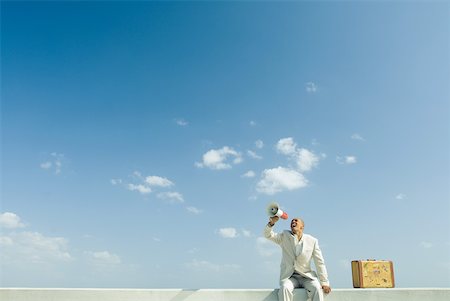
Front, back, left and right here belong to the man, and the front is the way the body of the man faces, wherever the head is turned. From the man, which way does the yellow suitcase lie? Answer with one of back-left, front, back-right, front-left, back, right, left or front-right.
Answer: back-left

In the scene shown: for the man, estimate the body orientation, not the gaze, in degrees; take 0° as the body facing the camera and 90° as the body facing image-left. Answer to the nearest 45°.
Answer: approximately 0°
